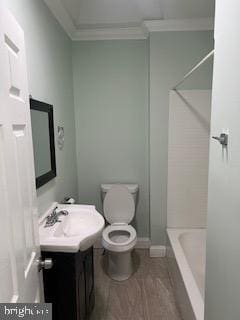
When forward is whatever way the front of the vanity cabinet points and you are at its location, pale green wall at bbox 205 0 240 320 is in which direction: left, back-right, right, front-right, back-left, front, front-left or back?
front-right

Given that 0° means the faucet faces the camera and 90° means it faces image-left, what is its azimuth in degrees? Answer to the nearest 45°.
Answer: approximately 270°

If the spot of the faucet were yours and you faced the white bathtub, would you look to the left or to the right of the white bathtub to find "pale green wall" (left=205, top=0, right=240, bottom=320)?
right

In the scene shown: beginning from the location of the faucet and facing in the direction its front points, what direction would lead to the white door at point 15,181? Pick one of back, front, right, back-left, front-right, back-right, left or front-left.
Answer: right

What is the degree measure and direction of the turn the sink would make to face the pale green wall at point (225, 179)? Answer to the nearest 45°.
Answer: approximately 45° to its right

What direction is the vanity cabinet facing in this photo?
to the viewer's right

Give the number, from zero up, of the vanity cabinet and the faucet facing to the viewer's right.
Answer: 2

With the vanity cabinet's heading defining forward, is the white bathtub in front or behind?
in front

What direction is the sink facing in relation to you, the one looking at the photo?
facing to the right of the viewer

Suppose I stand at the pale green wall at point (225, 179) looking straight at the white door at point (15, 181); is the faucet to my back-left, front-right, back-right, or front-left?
front-right

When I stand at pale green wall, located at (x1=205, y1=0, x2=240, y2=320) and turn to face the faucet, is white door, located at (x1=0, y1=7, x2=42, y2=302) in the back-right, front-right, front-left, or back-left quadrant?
front-left

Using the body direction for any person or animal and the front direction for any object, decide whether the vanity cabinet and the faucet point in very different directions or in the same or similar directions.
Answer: same or similar directions
